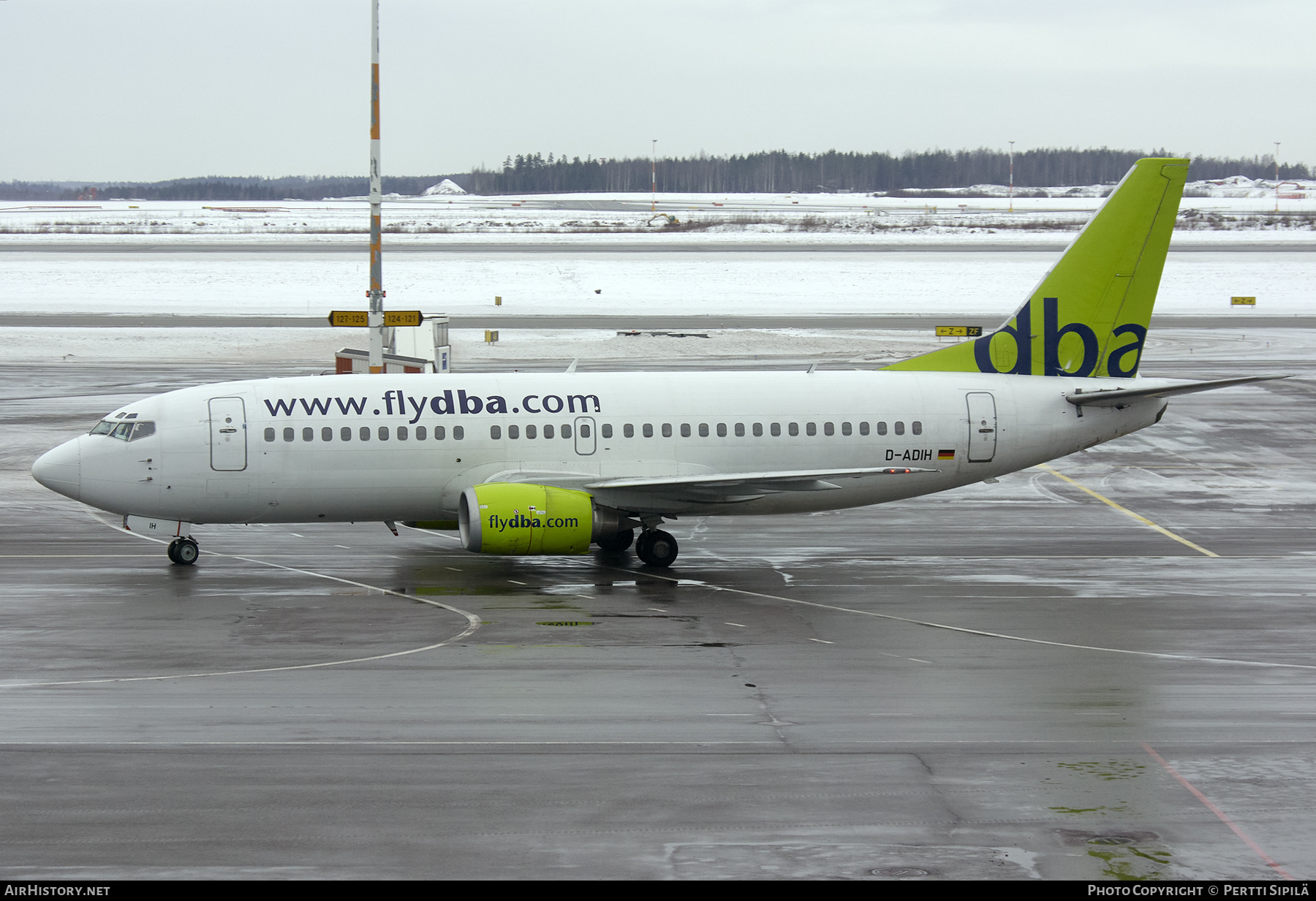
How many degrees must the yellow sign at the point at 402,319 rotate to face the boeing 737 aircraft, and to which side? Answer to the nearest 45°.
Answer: approximately 45° to its left

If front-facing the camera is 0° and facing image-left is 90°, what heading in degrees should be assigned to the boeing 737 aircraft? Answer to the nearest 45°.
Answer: approximately 90°

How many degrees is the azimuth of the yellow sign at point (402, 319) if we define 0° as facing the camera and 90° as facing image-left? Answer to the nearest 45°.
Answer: approximately 0°

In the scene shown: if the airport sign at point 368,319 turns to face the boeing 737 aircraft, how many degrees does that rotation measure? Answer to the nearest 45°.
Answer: approximately 45° to its left

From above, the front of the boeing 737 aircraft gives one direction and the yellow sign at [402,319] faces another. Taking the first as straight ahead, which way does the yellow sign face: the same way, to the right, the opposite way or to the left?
to the left

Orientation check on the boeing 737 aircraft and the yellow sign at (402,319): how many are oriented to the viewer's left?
1

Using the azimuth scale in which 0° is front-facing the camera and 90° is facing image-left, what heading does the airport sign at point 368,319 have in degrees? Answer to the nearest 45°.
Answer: approximately 0°

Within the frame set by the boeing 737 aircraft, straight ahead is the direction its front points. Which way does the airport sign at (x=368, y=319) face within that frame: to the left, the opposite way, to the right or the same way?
to the left

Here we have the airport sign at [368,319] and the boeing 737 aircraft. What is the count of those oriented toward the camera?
1
